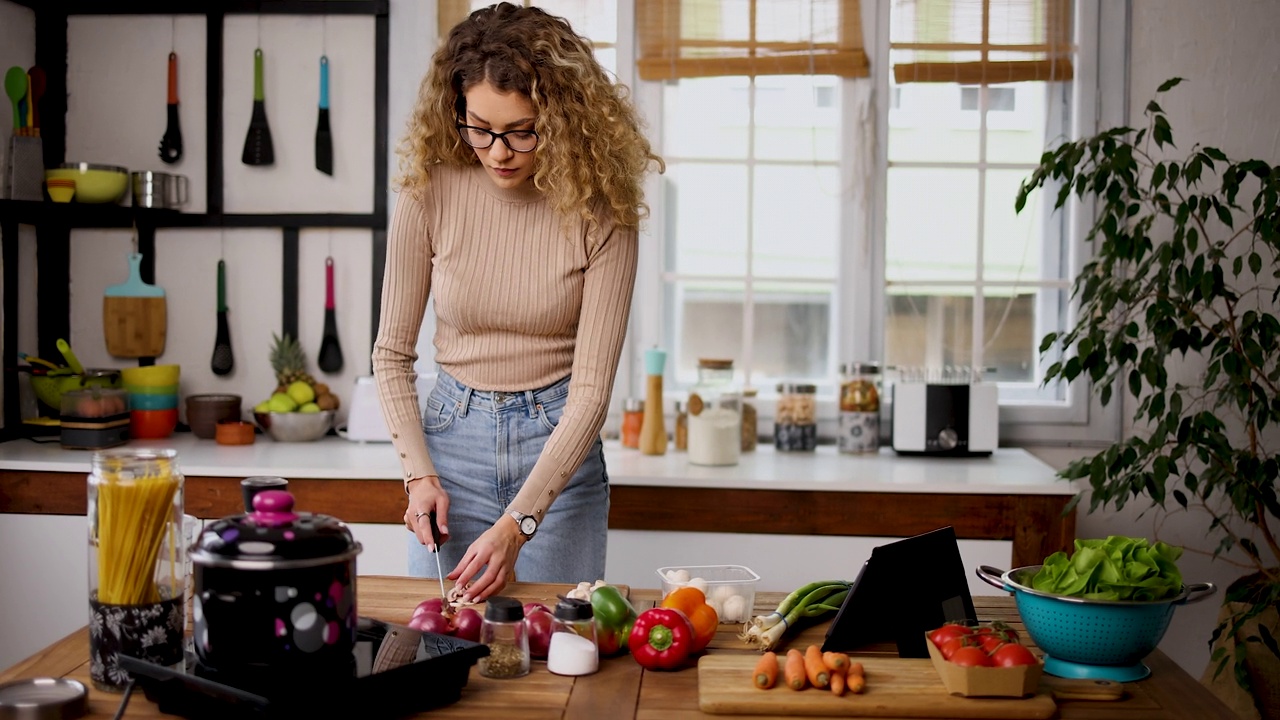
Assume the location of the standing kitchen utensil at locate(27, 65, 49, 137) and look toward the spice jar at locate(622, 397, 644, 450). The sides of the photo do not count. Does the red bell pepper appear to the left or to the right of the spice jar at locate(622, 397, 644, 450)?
right

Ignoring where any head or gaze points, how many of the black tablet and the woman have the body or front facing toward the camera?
1

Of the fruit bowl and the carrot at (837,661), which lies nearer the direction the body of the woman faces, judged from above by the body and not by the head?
the carrot

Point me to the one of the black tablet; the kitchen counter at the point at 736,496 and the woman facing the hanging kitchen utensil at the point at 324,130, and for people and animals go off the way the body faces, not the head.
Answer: the black tablet

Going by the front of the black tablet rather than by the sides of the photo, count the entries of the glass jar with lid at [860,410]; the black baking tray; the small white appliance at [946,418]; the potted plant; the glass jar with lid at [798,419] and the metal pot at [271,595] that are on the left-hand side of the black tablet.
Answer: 2

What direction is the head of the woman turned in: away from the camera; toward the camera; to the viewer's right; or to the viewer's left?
toward the camera

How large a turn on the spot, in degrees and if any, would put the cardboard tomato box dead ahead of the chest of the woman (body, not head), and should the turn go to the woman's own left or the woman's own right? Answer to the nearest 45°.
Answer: approximately 45° to the woman's own left

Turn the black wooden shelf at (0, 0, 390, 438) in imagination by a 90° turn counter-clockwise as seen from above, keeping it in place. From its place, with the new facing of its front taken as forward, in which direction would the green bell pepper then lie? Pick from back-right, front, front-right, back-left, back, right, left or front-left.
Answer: right

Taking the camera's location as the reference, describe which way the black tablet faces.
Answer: facing away from the viewer and to the left of the viewer

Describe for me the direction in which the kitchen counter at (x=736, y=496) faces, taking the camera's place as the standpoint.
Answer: facing the viewer

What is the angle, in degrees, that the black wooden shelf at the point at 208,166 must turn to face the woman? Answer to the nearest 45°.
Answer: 0° — it already faces them

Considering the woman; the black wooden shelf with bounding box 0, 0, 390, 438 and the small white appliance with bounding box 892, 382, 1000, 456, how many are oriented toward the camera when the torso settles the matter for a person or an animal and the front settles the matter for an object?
3

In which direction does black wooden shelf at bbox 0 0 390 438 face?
toward the camera

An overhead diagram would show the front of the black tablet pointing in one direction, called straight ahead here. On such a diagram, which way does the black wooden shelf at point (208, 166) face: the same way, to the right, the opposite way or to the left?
the opposite way

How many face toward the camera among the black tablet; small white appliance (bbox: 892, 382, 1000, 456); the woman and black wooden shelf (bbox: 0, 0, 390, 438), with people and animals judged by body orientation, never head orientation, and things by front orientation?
3

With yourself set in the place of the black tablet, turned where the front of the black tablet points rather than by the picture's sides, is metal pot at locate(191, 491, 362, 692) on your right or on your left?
on your left

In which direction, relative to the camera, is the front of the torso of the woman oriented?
toward the camera

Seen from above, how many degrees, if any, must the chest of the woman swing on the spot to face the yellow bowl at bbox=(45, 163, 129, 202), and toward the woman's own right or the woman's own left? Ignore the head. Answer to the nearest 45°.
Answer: approximately 135° to the woman's own right

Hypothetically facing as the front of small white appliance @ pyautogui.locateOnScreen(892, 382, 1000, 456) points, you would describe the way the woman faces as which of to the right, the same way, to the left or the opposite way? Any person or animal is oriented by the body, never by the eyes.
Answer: the same way
